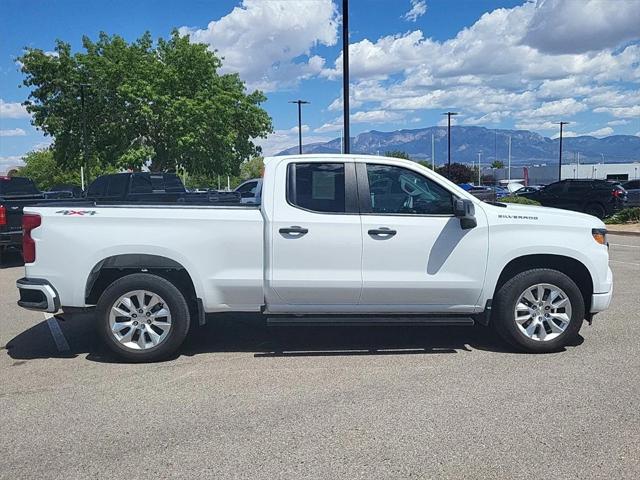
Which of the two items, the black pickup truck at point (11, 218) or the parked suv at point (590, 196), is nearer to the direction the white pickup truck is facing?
the parked suv

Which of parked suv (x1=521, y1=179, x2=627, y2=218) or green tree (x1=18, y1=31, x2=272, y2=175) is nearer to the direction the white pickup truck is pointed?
the parked suv

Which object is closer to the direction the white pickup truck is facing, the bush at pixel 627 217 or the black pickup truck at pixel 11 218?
the bush

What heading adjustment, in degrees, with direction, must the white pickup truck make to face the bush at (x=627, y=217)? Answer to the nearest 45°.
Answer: approximately 45° to its left

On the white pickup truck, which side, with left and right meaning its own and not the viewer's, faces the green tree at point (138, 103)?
left

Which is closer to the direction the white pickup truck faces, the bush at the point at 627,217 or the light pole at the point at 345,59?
the bush

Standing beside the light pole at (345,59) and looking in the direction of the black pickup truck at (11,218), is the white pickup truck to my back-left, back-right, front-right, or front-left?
front-left

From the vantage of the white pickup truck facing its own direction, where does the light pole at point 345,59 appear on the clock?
The light pole is roughly at 9 o'clock from the white pickup truck.

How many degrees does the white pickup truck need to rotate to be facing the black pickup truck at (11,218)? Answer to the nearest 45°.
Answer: approximately 135° to its left

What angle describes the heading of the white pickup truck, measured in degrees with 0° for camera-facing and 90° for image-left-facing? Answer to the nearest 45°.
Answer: approximately 270°
